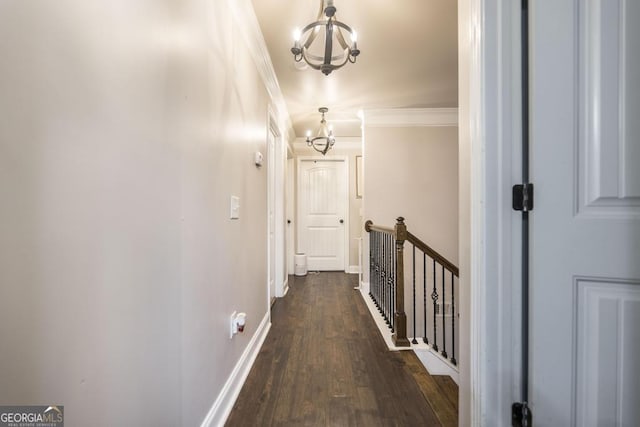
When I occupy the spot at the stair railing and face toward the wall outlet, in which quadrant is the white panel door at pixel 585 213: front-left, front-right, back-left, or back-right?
front-left

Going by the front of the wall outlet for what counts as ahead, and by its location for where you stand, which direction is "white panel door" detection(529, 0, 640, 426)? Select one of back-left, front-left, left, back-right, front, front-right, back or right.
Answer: front-right

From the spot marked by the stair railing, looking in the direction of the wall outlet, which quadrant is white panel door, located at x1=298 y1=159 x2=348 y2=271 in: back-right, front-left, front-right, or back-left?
back-right

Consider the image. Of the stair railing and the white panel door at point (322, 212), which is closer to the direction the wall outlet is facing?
the stair railing

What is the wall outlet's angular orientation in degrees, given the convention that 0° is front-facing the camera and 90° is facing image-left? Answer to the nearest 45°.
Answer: approximately 270°

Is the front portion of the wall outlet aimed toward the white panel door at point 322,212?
no

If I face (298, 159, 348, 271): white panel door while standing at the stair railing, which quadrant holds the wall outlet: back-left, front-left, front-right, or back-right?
back-left

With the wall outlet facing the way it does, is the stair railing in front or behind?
in front

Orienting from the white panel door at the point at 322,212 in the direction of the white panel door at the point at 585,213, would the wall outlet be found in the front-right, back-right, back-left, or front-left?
front-right

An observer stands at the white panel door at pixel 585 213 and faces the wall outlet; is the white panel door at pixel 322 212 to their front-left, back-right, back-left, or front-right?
front-right

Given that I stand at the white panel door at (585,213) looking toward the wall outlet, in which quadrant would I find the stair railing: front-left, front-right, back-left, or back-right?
front-right
